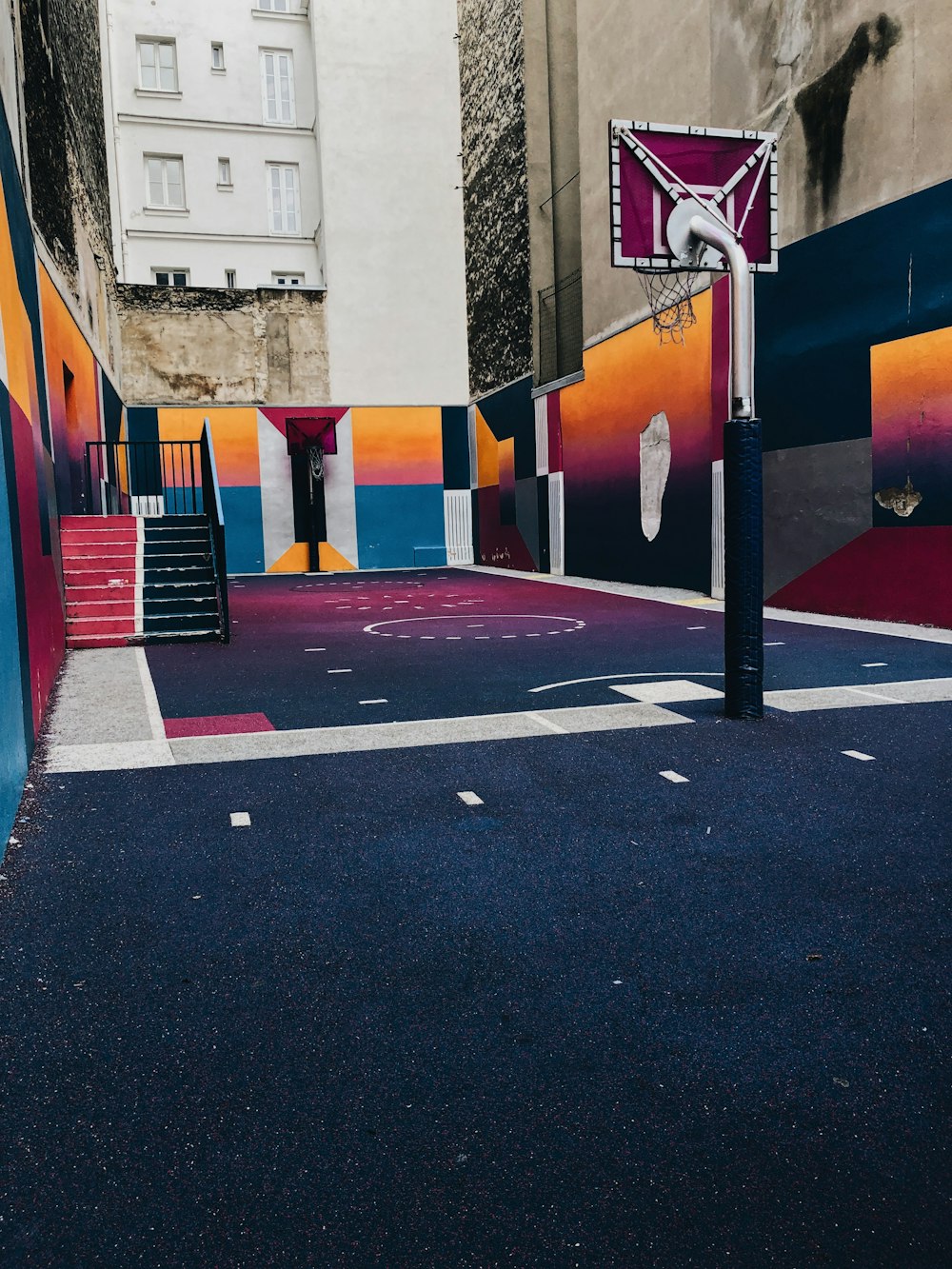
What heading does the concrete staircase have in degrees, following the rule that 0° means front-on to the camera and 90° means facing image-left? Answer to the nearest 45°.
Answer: approximately 0°

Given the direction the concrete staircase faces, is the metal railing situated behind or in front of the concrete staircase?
behind
